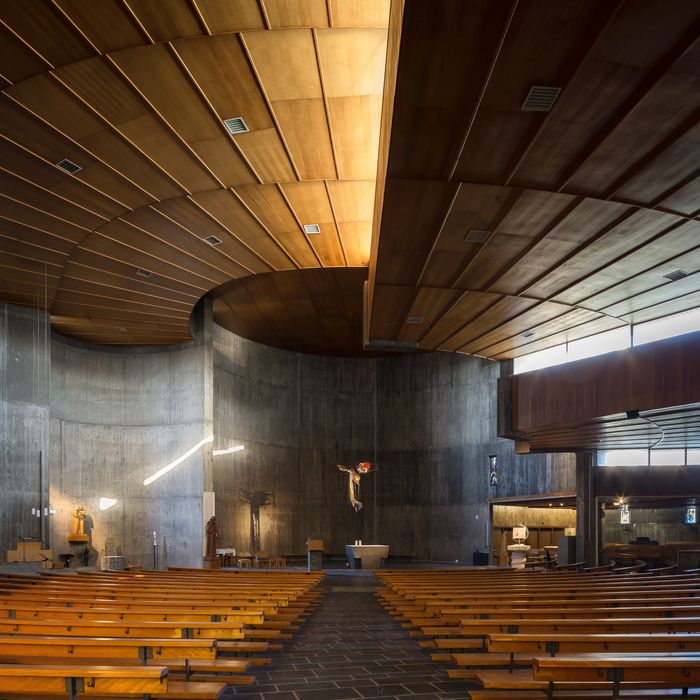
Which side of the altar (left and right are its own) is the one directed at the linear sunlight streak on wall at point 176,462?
right

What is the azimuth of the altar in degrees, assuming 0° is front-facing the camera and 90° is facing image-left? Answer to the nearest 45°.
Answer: approximately 0°

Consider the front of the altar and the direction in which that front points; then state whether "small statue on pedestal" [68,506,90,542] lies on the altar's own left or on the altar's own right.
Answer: on the altar's own right
